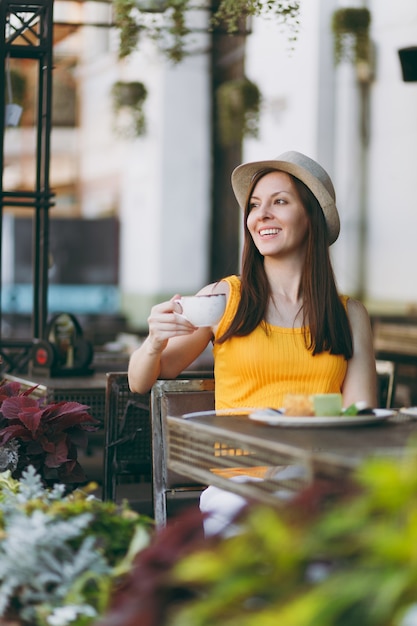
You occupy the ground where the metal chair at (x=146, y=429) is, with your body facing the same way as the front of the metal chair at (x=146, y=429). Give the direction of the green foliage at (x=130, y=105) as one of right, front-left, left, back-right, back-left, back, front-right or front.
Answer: back-right

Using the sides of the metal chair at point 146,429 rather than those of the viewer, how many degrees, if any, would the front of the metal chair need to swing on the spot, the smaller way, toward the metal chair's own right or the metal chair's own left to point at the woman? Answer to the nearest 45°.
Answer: approximately 45° to the metal chair's own left

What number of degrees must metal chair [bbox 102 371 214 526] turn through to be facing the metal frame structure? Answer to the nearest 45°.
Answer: approximately 135° to its right

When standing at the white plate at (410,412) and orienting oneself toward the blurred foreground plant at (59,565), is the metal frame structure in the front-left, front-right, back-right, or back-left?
back-right

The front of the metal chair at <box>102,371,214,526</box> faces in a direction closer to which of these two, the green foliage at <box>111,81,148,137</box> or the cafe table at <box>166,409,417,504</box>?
the cafe table

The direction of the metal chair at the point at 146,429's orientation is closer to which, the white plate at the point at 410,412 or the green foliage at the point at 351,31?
the white plate
